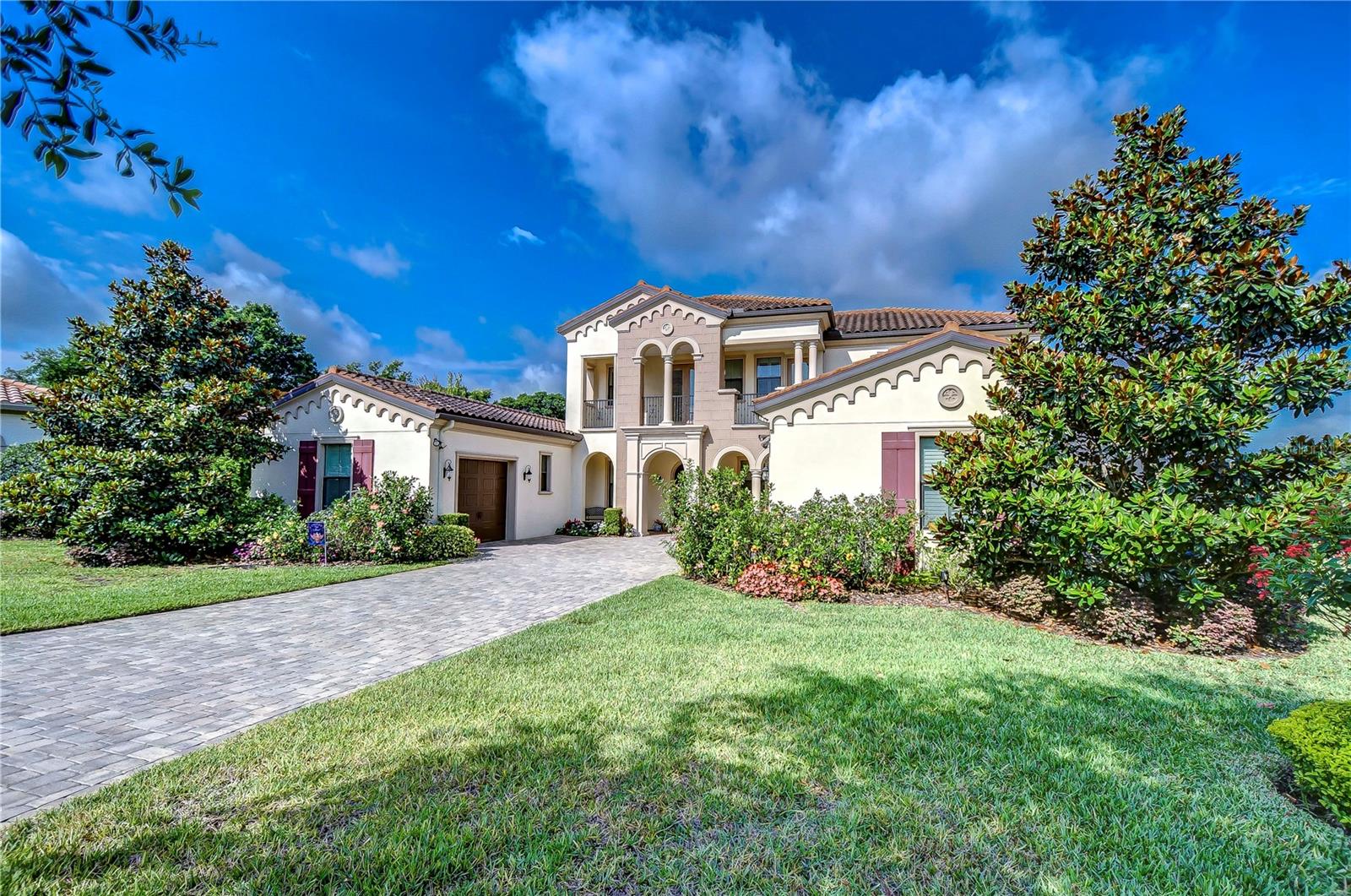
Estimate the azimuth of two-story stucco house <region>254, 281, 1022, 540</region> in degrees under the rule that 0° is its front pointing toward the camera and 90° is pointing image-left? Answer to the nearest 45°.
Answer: approximately 0°

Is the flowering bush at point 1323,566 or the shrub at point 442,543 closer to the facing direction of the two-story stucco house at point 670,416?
the flowering bush

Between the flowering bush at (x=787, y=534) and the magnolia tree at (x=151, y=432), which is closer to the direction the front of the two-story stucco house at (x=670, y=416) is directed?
the flowering bush

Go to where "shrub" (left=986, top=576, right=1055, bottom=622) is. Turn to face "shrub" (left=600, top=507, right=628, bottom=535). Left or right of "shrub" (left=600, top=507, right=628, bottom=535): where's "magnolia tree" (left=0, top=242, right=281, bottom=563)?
left

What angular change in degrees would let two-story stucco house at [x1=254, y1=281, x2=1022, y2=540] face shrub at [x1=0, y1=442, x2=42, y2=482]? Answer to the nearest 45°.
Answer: approximately 90° to its right

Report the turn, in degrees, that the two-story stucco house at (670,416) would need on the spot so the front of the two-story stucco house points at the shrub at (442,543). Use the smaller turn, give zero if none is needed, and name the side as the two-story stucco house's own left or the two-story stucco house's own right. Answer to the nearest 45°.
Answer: approximately 45° to the two-story stucco house's own right

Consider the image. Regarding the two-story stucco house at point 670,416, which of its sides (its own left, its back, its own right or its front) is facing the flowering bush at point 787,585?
front
